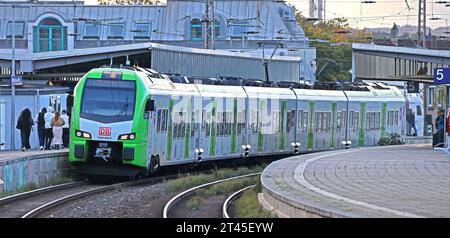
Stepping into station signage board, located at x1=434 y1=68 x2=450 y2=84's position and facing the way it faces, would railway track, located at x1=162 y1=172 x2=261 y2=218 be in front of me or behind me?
in front

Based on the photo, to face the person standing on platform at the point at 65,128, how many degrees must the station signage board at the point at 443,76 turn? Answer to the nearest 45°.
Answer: approximately 90° to its right

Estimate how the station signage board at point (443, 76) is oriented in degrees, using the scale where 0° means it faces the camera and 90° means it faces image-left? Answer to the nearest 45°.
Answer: approximately 0°

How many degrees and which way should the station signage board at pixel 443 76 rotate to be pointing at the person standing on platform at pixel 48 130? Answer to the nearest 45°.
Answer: approximately 90° to its right

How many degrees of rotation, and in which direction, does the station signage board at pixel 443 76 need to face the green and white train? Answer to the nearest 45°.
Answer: approximately 90° to its right

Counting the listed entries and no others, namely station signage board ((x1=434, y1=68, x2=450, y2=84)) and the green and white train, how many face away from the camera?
0

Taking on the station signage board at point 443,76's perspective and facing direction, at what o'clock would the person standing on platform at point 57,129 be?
The person standing on platform is roughly at 3 o'clock from the station signage board.

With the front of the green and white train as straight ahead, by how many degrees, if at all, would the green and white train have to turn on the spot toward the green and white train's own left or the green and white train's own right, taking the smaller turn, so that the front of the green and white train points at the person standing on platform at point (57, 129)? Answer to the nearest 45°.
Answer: approximately 45° to the green and white train's own right

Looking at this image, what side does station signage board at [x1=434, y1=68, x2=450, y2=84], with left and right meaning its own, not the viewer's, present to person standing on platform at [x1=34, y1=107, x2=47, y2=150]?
right

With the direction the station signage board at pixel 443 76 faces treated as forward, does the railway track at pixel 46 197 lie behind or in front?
in front

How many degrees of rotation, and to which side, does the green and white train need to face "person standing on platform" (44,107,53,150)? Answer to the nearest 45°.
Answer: approximately 45° to its right
